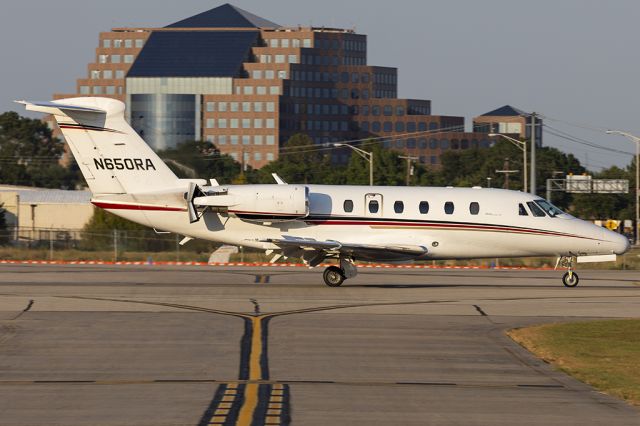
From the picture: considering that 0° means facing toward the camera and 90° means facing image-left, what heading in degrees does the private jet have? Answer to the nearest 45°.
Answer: approximately 270°
